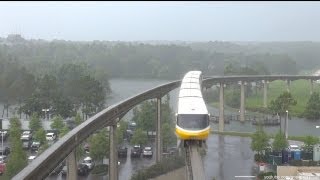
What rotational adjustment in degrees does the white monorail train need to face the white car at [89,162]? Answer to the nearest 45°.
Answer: approximately 135° to its right

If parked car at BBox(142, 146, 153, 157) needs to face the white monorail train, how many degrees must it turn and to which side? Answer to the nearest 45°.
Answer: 0° — it already faces it

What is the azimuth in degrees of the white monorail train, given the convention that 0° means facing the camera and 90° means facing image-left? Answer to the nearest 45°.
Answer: approximately 0°

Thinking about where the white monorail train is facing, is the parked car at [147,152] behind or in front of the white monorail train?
behind

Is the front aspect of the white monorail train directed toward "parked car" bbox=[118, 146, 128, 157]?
no

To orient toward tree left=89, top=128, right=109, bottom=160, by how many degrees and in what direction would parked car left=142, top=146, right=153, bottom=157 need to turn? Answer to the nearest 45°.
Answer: approximately 45° to its right

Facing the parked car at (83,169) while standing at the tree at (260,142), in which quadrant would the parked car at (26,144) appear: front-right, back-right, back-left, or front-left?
front-right

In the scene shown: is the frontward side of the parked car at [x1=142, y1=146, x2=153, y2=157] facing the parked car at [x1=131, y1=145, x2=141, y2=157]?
no

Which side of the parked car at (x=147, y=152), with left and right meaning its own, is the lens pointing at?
front

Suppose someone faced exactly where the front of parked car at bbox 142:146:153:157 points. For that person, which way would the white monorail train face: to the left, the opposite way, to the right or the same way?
the same way

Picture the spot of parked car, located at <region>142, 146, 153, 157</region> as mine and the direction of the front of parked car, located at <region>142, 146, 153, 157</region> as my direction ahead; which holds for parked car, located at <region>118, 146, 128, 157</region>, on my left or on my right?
on my right

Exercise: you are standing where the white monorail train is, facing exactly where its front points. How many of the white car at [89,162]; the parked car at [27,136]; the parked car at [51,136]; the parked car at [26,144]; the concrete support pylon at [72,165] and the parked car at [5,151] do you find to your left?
0

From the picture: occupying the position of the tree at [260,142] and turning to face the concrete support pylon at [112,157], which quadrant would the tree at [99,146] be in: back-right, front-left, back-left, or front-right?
front-right

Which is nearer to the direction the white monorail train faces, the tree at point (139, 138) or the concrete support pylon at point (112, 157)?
the concrete support pylon

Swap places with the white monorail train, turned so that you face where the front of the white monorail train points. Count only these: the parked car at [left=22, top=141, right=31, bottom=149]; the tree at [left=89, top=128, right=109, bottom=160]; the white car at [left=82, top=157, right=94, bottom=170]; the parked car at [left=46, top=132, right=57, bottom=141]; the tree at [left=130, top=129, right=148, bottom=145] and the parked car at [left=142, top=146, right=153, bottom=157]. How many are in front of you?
0

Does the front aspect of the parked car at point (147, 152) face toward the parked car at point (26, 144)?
no
